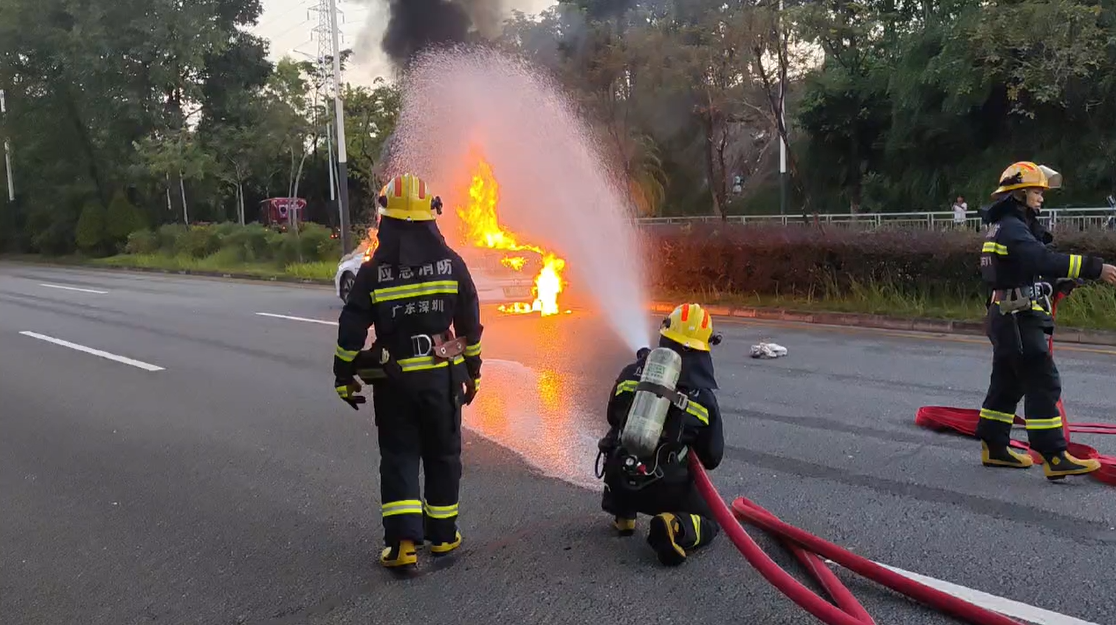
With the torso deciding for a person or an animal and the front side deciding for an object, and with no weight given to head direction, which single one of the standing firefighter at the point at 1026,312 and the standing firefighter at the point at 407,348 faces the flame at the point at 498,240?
the standing firefighter at the point at 407,348

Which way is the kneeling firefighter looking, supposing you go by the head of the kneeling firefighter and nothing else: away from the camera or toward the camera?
away from the camera

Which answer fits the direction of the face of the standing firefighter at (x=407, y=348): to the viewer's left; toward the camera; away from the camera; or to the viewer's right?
away from the camera

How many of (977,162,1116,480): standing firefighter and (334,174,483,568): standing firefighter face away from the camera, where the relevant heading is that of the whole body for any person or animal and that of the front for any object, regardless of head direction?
1

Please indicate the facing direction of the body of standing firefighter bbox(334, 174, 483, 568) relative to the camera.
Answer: away from the camera

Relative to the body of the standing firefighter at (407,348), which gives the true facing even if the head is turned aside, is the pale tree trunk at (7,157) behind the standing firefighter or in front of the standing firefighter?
in front

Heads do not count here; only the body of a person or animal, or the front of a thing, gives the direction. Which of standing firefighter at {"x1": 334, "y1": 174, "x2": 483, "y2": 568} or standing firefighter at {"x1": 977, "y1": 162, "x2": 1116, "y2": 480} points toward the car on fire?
standing firefighter at {"x1": 334, "y1": 174, "x2": 483, "y2": 568}
